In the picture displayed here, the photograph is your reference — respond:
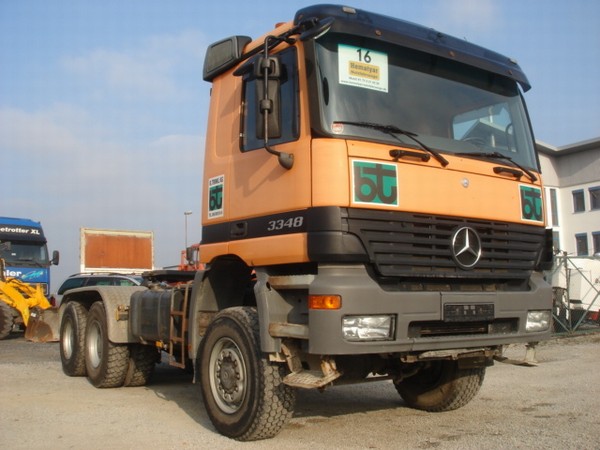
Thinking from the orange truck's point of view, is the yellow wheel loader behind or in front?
behind

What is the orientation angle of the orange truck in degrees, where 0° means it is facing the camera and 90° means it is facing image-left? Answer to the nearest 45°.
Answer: approximately 315°

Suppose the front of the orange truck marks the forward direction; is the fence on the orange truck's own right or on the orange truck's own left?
on the orange truck's own left

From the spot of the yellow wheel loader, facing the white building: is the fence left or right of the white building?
right
